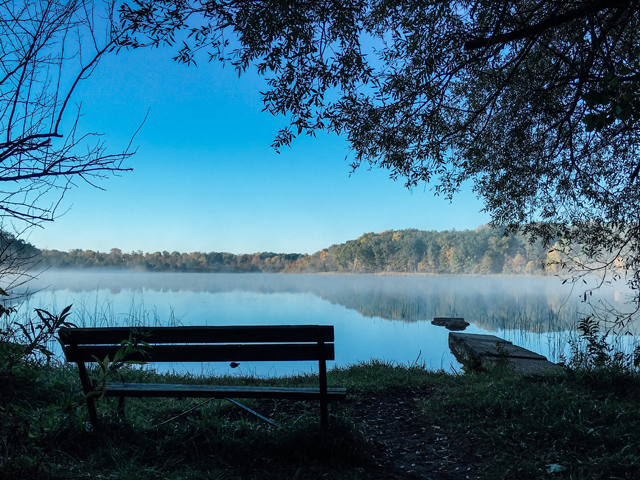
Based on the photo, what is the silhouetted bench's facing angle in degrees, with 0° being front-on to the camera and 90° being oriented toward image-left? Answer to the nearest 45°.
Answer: approximately 180°

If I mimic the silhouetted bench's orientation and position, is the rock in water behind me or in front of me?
in front
